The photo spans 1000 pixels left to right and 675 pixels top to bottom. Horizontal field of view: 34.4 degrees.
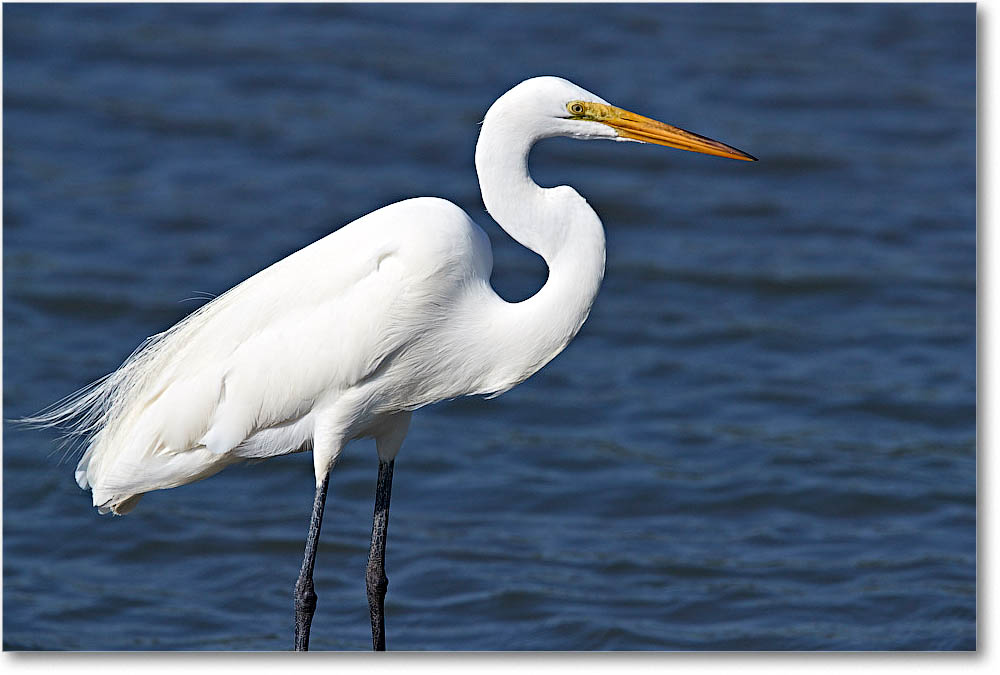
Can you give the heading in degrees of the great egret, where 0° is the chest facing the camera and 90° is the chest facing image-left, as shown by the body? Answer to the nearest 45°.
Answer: approximately 270°
